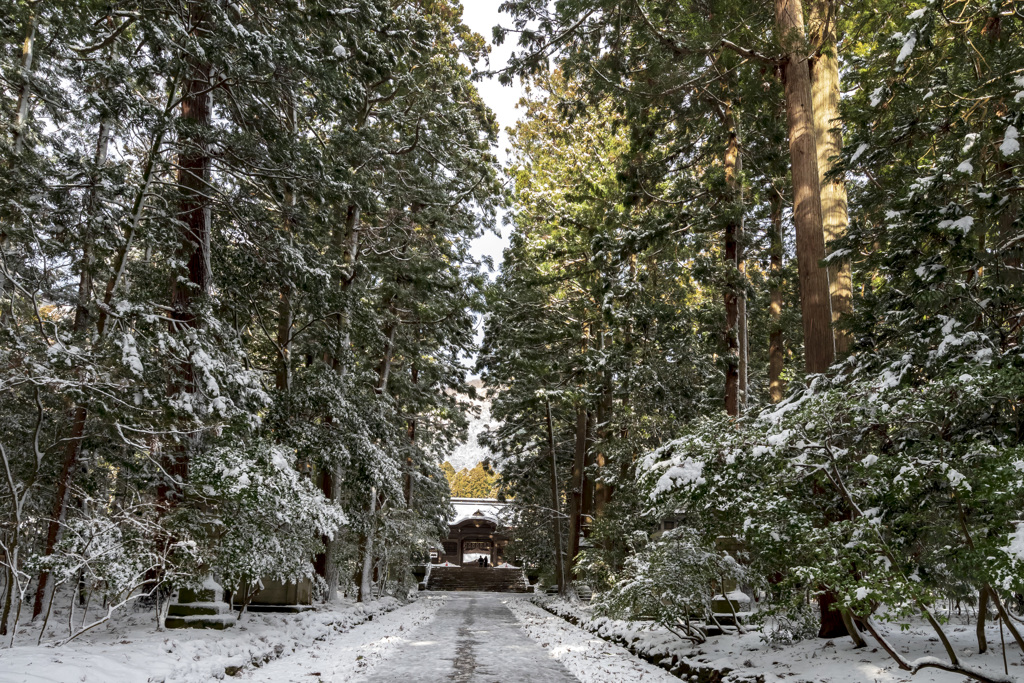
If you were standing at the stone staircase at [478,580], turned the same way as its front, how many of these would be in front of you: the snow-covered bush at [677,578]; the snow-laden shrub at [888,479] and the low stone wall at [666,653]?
3

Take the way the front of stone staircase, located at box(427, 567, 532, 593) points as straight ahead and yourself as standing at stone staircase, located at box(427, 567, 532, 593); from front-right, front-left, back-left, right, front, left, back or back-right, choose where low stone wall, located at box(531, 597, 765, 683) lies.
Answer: front

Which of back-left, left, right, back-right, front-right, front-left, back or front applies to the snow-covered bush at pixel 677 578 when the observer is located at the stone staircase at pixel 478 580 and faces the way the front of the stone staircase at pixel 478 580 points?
front

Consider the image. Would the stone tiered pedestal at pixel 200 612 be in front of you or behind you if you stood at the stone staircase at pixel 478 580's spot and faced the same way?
in front

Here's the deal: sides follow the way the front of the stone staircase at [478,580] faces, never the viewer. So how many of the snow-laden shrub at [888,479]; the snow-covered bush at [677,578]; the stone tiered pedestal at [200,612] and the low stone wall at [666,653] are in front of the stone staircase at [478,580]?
4

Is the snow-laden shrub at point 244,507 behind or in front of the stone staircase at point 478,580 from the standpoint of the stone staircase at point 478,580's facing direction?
in front

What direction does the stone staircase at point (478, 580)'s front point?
toward the camera

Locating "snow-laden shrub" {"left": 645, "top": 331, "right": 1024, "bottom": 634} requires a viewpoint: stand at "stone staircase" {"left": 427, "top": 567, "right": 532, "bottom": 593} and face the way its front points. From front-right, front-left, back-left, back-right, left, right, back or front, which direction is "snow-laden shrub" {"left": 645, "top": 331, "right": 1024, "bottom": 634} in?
front
